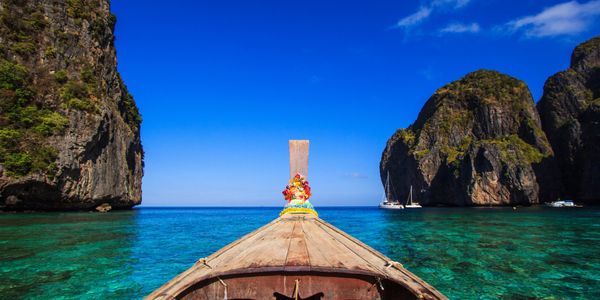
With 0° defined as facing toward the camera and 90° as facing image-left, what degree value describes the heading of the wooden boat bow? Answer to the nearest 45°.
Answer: approximately 180°

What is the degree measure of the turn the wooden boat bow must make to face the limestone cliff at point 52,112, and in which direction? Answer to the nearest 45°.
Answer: approximately 45° to its left
